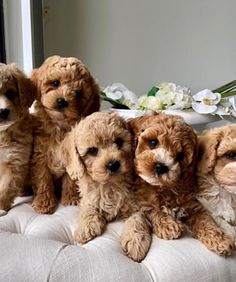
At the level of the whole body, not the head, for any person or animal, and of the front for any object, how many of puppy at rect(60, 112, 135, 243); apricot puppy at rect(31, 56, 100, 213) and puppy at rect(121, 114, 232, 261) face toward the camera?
3

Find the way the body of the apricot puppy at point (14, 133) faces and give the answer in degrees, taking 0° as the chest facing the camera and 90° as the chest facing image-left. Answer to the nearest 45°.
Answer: approximately 0°
